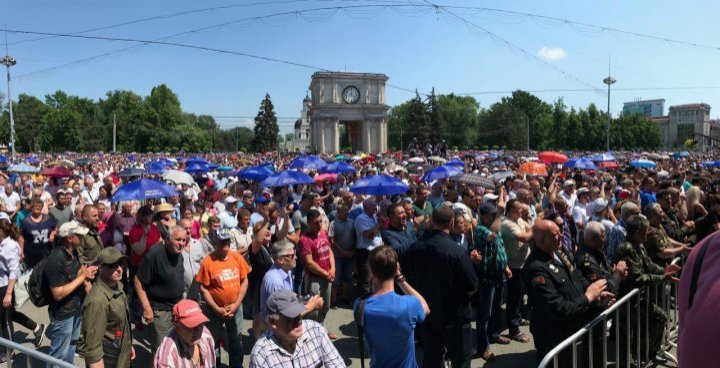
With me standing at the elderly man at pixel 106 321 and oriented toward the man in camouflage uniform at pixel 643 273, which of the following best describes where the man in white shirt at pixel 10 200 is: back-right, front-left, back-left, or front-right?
back-left

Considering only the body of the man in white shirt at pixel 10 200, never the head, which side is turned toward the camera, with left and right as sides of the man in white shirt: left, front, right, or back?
front

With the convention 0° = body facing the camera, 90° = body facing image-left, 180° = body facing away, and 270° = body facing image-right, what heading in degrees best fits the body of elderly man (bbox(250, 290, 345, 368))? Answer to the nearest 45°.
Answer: approximately 315°

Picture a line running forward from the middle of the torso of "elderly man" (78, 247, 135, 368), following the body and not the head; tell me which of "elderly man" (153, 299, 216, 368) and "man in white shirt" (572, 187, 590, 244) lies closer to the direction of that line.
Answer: the elderly man

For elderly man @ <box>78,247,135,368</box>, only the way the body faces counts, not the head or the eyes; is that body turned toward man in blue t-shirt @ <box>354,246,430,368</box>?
yes

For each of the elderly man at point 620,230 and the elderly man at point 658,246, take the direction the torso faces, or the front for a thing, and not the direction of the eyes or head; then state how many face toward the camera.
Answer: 0

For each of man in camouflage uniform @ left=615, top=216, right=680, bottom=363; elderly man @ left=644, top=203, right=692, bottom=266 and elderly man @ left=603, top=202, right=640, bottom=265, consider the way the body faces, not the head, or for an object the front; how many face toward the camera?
0

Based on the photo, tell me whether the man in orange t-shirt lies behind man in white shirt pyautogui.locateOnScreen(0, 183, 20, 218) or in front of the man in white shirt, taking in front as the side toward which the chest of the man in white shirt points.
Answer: in front

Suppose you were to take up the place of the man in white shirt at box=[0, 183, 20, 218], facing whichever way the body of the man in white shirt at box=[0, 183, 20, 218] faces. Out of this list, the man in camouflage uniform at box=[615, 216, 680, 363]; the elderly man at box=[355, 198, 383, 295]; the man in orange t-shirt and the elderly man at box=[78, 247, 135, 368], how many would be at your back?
0
